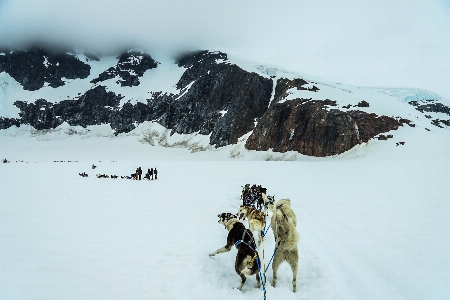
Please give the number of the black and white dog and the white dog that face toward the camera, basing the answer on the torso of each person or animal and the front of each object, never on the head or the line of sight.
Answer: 0

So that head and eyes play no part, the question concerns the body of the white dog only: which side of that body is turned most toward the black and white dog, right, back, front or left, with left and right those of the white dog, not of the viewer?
left

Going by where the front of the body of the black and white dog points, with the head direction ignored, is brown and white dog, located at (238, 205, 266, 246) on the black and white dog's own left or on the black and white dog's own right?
on the black and white dog's own right

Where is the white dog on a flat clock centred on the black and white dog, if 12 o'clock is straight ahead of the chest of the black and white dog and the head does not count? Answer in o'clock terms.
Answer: The white dog is roughly at 4 o'clock from the black and white dog.

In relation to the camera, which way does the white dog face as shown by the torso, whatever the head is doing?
away from the camera

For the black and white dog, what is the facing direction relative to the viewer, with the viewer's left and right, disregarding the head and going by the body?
facing away from the viewer and to the left of the viewer

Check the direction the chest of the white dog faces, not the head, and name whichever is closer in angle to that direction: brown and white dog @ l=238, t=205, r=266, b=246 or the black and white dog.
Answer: the brown and white dog

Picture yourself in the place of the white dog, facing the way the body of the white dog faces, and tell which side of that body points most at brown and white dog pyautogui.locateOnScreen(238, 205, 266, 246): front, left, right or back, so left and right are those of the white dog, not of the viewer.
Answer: front
